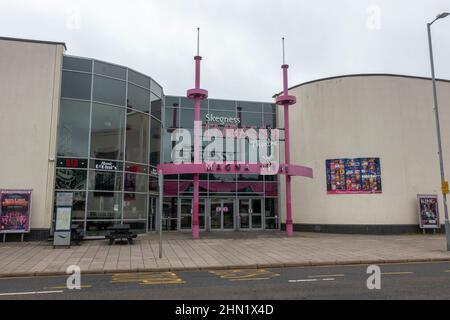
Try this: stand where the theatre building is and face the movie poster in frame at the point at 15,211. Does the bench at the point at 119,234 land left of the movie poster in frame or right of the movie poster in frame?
left

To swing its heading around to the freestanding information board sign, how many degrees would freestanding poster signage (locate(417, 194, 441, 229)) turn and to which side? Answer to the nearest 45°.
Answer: approximately 45° to its right

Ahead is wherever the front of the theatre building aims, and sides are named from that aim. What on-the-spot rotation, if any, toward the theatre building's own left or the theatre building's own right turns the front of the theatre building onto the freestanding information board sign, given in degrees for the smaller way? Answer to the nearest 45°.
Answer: approximately 45° to the theatre building's own right

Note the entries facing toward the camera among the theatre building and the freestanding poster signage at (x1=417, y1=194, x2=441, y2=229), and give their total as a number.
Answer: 2

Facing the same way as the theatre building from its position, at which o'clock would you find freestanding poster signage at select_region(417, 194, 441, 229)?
The freestanding poster signage is roughly at 9 o'clock from the theatre building.

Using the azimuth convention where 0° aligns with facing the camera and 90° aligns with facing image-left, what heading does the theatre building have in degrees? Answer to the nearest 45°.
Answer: approximately 0°

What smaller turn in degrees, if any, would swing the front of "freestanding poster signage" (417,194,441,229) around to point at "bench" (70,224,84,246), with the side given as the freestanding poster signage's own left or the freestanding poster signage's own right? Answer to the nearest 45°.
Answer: approximately 45° to the freestanding poster signage's own right

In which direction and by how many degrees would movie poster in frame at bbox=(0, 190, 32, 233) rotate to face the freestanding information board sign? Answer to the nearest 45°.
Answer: approximately 45° to its left

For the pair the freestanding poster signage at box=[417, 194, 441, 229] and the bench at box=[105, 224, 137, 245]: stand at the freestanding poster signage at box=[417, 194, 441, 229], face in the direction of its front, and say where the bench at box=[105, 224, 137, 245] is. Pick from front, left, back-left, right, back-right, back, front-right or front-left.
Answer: front-right

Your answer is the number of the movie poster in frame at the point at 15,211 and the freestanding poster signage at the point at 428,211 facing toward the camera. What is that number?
2
